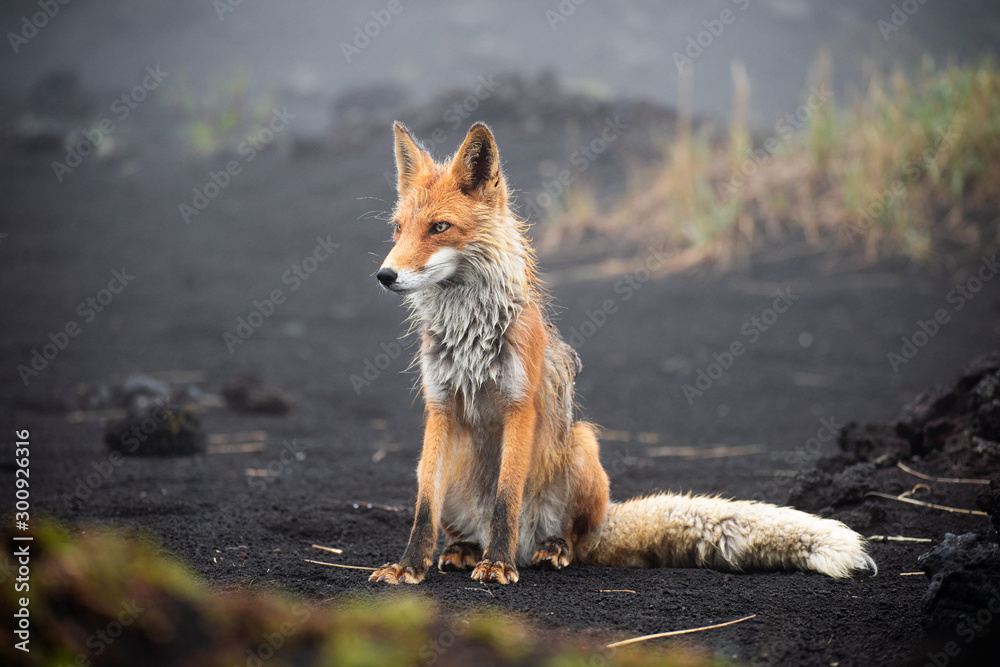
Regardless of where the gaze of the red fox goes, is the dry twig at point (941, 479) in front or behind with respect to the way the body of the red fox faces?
behind

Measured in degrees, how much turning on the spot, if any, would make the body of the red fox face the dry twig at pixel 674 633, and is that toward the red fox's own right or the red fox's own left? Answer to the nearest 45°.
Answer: approximately 90° to the red fox's own left

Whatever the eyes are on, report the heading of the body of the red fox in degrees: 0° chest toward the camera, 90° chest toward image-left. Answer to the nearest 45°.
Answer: approximately 45°

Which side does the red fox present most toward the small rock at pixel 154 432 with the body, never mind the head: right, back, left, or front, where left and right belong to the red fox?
right

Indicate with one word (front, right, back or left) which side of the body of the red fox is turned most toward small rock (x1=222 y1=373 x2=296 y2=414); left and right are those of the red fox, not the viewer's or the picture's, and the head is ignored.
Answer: right
